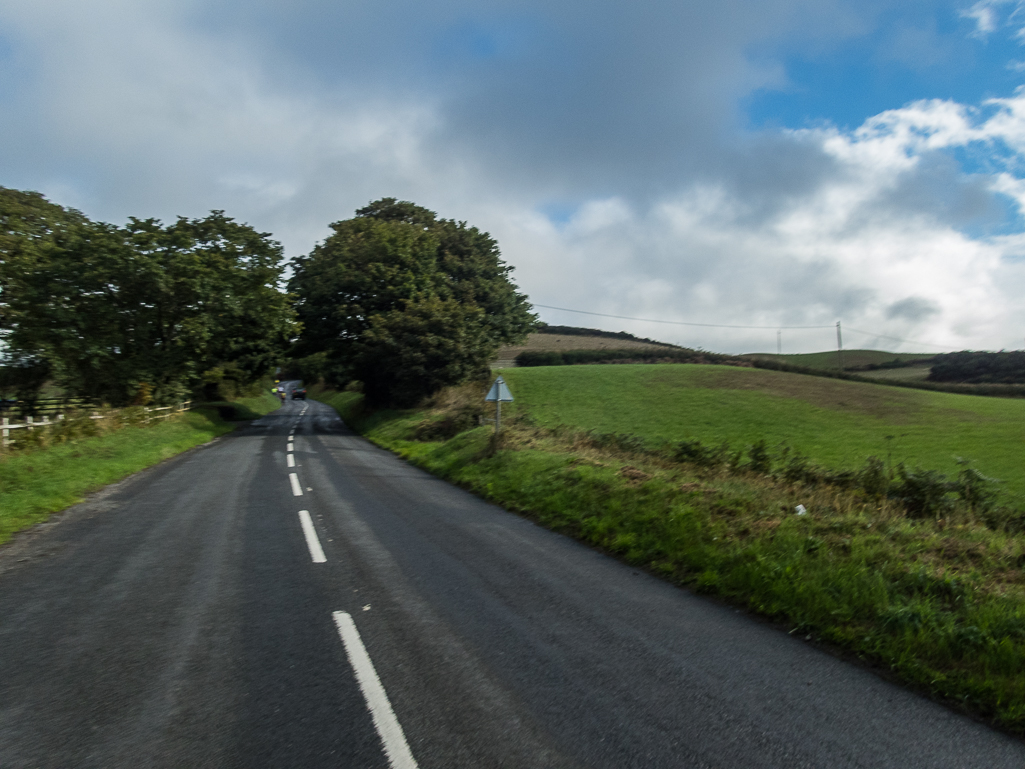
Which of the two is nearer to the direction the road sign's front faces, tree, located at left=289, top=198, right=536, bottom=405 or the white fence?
the tree

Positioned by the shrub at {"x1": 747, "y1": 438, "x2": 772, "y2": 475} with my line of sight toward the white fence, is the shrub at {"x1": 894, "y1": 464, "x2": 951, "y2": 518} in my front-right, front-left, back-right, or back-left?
back-left

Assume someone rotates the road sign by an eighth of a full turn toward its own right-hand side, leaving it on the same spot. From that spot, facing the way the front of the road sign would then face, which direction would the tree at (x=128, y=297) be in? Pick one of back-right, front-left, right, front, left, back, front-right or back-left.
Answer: left

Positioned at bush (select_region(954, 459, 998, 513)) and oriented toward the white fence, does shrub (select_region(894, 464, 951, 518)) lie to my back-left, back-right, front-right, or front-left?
front-left

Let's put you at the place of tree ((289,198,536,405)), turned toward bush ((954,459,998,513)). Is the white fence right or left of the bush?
right

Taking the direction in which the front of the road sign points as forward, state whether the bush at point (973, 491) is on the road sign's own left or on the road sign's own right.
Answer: on the road sign's own right

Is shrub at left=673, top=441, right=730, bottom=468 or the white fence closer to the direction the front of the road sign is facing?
the white fence

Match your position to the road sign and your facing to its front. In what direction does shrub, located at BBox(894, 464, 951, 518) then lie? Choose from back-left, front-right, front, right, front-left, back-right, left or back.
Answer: back-right

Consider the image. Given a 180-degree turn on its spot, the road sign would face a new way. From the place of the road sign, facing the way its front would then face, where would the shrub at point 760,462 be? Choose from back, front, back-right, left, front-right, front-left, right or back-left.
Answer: front-left

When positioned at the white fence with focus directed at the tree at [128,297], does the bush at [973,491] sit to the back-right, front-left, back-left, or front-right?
back-right

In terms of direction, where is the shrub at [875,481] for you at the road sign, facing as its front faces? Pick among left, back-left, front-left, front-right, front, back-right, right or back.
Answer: back-right

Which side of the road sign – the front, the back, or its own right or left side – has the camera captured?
back

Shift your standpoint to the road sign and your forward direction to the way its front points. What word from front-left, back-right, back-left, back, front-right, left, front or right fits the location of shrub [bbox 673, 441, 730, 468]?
back-right
